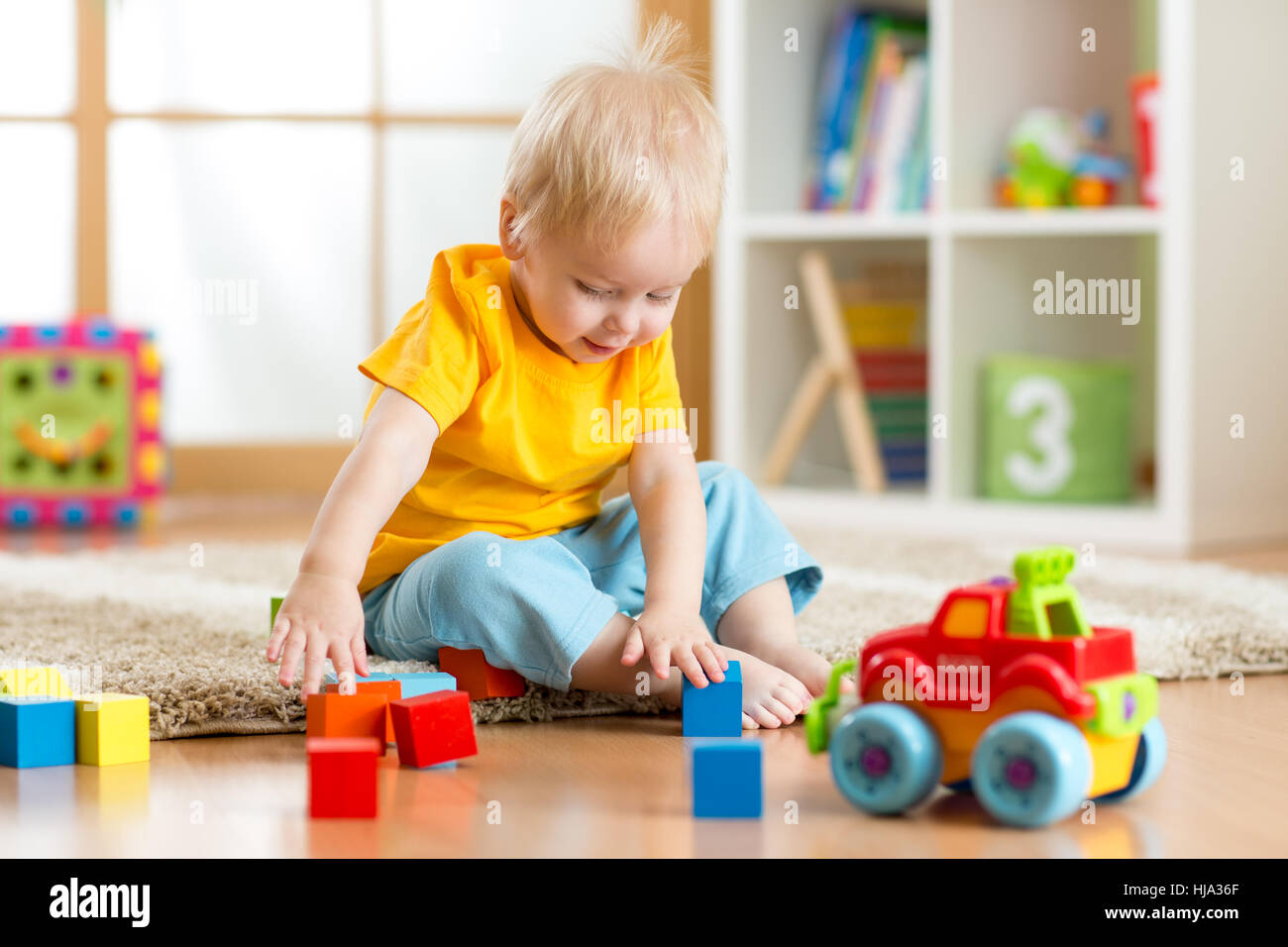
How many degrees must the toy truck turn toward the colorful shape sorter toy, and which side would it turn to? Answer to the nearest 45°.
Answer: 0° — it already faces it

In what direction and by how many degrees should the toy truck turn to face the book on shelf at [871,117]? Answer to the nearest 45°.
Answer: approximately 45° to its right

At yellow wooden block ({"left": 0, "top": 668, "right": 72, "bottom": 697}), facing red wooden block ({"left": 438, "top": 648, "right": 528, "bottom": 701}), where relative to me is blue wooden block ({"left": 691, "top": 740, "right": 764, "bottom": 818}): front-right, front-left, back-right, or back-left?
front-right

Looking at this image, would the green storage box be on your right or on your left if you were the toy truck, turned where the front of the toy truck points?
on your right

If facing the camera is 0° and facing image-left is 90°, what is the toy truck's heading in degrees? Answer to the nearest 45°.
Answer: approximately 135°

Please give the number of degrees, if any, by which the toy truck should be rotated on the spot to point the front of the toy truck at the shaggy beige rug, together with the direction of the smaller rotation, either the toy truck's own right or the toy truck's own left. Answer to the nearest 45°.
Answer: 0° — it already faces it

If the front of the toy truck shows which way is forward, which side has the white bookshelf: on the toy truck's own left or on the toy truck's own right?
on the toy truck's own right

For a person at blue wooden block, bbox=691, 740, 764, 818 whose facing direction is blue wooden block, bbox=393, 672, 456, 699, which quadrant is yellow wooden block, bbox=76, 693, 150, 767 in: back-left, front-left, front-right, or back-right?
front-left

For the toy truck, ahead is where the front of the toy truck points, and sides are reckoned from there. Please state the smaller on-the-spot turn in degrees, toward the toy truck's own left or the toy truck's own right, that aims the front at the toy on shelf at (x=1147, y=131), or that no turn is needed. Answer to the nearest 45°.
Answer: approximately 45° to the toy truck's own right

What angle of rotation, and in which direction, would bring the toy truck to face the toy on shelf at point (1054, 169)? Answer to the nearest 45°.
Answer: approximately 45° to its right

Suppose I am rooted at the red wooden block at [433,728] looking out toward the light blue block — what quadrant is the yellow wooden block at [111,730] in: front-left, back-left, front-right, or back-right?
front-left
